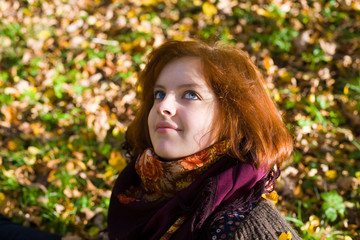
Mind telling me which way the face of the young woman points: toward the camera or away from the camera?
toward the camera

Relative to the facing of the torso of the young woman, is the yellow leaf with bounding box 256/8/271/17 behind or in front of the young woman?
behind

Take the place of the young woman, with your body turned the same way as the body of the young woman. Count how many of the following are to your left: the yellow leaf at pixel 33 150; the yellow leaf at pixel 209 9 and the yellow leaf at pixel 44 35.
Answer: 0

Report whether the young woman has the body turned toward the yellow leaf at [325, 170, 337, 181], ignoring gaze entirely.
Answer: no

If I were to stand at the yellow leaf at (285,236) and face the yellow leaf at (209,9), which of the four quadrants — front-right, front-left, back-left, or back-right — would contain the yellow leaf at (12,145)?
front-left

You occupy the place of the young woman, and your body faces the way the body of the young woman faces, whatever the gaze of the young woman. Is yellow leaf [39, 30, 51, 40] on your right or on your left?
on your right

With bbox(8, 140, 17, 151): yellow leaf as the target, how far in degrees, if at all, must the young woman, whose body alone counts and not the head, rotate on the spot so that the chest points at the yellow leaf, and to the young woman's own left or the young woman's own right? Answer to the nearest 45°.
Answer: approximately 90° to the young woman's own right

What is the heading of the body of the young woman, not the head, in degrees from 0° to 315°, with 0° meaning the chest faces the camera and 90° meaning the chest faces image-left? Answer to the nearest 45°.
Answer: approximately 45°

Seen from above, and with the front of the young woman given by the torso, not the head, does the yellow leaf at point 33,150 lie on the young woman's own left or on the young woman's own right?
on the young woman's own right

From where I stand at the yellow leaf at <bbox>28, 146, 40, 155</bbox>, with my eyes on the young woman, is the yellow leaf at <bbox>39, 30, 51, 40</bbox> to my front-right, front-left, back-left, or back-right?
back-left
